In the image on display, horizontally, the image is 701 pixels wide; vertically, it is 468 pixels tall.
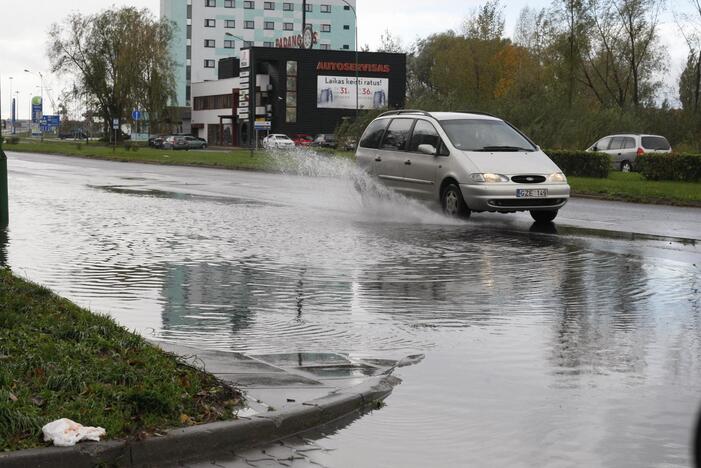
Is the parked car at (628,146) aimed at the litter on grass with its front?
no

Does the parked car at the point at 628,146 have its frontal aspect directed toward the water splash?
no

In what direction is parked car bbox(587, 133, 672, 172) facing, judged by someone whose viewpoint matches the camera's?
facing away from the viewer and to the left of the viewer

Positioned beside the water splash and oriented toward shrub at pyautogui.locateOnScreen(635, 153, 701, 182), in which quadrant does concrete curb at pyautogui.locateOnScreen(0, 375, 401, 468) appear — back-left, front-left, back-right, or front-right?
back-right

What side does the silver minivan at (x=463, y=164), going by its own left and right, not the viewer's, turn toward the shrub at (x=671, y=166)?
left

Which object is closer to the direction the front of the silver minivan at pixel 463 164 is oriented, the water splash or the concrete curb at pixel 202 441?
the concrete curb

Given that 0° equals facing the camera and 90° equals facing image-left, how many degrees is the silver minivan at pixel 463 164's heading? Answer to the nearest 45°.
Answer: approximately 315°

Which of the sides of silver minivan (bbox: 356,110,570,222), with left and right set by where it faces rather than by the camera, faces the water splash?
right
